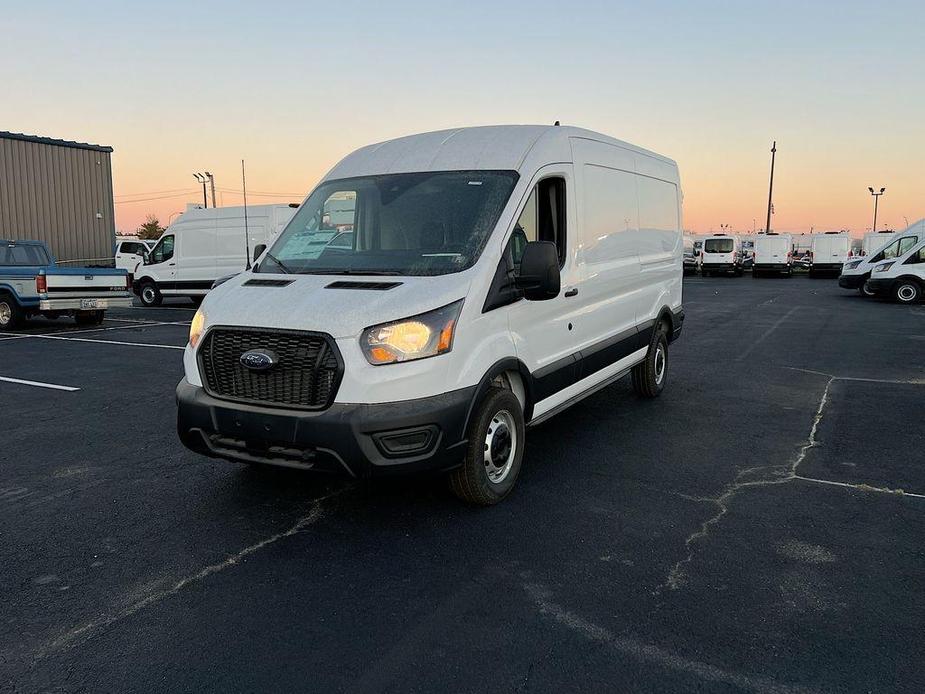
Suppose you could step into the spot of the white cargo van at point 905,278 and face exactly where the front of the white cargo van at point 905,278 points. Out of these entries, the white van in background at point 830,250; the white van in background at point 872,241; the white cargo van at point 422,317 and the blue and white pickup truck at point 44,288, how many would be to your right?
2

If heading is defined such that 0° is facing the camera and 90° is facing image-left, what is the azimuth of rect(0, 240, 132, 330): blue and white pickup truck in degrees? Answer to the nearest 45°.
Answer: approximately 135°

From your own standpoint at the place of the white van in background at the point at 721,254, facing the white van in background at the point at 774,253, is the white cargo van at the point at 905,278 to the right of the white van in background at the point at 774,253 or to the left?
right

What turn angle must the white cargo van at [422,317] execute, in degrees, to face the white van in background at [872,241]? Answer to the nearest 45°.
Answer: approximately 180°

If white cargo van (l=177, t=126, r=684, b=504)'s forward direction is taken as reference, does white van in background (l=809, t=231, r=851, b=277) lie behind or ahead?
behind

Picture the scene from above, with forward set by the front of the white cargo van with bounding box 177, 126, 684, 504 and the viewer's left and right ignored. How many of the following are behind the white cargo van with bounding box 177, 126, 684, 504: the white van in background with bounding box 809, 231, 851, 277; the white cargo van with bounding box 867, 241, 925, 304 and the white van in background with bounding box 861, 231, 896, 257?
3

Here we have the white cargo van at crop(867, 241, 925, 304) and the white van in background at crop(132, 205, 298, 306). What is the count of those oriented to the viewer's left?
2

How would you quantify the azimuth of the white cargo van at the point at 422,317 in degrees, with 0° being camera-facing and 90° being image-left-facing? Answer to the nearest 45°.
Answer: approximately 45°

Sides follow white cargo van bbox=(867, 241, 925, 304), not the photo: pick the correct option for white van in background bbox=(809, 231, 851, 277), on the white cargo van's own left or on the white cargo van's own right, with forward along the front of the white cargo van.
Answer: on the white cargo van's own right

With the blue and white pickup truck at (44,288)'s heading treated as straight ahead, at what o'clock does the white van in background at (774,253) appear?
The white van in background is roughly at 4 o'clock from the blue and white pickup truck.

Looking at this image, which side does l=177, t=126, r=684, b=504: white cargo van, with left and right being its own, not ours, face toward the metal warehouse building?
right

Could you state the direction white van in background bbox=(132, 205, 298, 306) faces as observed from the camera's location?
facing to the left of the viewer
